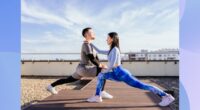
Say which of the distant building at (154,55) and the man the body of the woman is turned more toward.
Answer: the man

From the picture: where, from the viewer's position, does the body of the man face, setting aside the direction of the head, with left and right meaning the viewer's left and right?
facing to the right of the viewer

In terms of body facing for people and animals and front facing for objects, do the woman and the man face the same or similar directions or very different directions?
very different directions

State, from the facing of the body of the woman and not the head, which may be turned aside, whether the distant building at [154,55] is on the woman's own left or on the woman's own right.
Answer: on the woman's own right

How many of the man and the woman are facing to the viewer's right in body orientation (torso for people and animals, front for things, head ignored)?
1

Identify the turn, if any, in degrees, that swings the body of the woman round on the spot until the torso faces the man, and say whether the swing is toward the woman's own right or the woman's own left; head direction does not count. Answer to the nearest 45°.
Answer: approximately 45° to the woman's own right

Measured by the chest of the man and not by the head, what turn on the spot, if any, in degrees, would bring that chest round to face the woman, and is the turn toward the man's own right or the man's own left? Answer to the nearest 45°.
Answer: approximately 45° to the man's own right

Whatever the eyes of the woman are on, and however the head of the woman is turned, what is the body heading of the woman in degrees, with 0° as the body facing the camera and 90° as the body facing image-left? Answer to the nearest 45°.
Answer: approximately 90°
